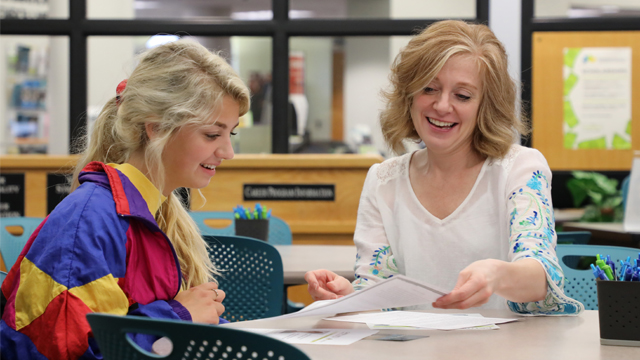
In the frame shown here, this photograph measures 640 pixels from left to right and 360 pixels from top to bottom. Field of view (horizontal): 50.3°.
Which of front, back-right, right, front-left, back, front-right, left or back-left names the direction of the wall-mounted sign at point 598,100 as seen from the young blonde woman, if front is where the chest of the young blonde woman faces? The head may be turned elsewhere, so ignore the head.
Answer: front-left

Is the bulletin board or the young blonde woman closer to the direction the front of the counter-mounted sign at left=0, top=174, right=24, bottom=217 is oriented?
the young blonde woman

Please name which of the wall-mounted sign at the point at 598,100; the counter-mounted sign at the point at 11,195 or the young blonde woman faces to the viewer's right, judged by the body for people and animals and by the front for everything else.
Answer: the young blonde woman

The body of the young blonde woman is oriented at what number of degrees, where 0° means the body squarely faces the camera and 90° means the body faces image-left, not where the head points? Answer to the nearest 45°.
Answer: approximately 270°

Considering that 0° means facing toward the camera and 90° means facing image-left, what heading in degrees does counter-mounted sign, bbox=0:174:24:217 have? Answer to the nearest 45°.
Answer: approximately 0°

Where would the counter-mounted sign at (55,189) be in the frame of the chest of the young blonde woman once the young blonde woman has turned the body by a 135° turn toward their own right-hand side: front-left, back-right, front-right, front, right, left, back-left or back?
back-right

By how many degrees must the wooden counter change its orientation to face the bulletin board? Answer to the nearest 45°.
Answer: approximately 135° to its left

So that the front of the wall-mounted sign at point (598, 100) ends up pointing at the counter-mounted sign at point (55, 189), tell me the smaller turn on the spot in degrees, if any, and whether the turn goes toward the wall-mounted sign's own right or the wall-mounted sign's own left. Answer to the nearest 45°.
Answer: approximately 45° to the wall-mounted sign's own right

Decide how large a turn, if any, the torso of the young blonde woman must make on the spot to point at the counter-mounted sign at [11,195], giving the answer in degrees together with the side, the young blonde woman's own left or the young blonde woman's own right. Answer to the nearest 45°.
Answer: approximately 90° to the young blonde woman's own left

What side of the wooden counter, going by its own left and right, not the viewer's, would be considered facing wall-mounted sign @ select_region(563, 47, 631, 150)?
left

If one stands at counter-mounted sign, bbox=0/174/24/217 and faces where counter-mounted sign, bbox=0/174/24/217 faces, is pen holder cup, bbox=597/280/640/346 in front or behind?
in front

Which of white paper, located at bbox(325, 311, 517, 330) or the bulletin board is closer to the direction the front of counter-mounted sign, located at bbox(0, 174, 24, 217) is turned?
the white paper

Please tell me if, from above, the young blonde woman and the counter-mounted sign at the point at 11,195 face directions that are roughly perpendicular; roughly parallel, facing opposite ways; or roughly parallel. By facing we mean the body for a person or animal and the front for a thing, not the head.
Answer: roughly perpendicular

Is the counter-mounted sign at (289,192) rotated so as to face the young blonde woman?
yes

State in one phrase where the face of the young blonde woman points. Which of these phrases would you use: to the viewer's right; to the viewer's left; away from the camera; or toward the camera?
to the viewer's right
